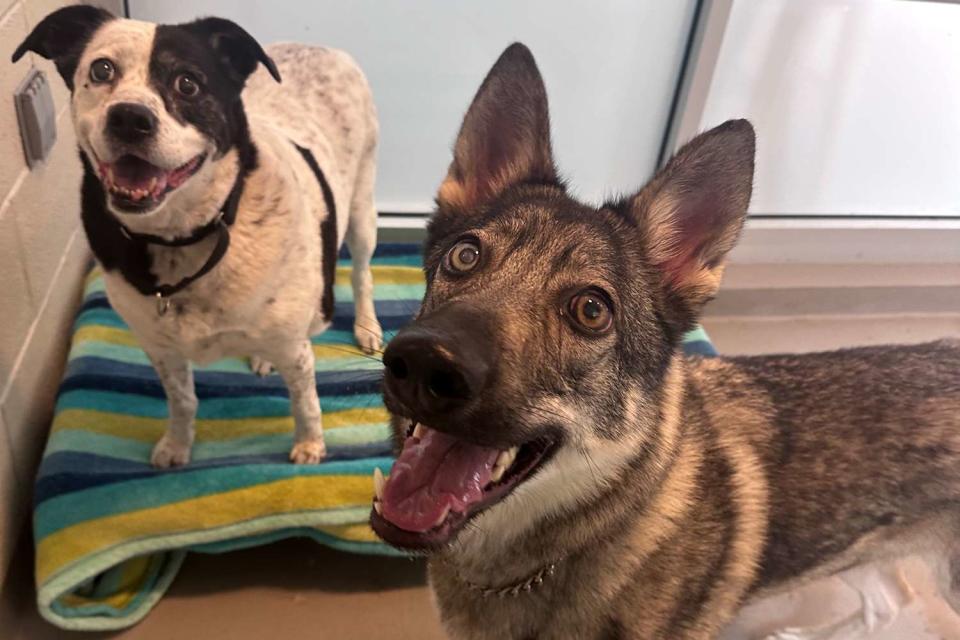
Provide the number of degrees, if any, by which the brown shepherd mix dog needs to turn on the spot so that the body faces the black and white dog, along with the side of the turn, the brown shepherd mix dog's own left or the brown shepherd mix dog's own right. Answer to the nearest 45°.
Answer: approximately 45° to the brown shepherd mix dog's own right

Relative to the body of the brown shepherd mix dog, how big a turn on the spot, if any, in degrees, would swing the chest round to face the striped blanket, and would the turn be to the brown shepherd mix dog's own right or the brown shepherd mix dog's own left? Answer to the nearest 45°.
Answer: approximately 45° to the brown shepherd mix dog's own right

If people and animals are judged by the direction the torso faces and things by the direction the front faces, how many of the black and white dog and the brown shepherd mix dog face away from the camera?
0

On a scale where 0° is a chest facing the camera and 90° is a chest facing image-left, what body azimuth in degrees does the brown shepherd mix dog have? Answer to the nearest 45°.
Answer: approximately 45°

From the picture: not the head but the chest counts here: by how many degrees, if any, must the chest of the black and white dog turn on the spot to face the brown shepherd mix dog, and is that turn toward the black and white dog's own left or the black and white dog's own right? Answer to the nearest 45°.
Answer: approximately 90° to the black and white dog's own left
